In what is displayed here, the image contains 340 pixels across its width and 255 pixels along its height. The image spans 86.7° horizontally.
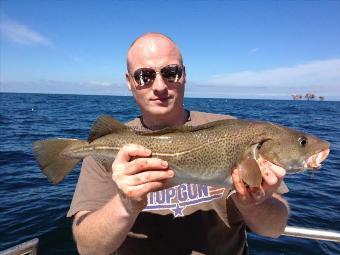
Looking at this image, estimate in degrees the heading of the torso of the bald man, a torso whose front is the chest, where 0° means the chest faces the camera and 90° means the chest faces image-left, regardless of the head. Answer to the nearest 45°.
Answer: approximately 0°

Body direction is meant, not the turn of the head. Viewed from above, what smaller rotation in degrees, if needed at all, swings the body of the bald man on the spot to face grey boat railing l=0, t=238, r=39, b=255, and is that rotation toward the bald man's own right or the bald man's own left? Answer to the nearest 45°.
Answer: approximately 90° to the bald man's own right
